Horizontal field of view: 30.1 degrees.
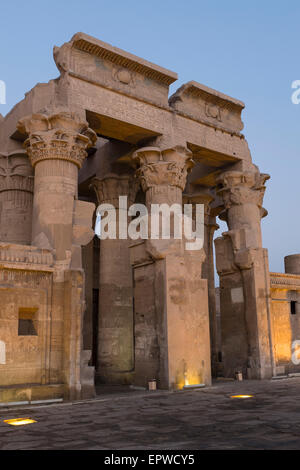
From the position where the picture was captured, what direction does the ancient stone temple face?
facing the viewer and to the right of the viewer
